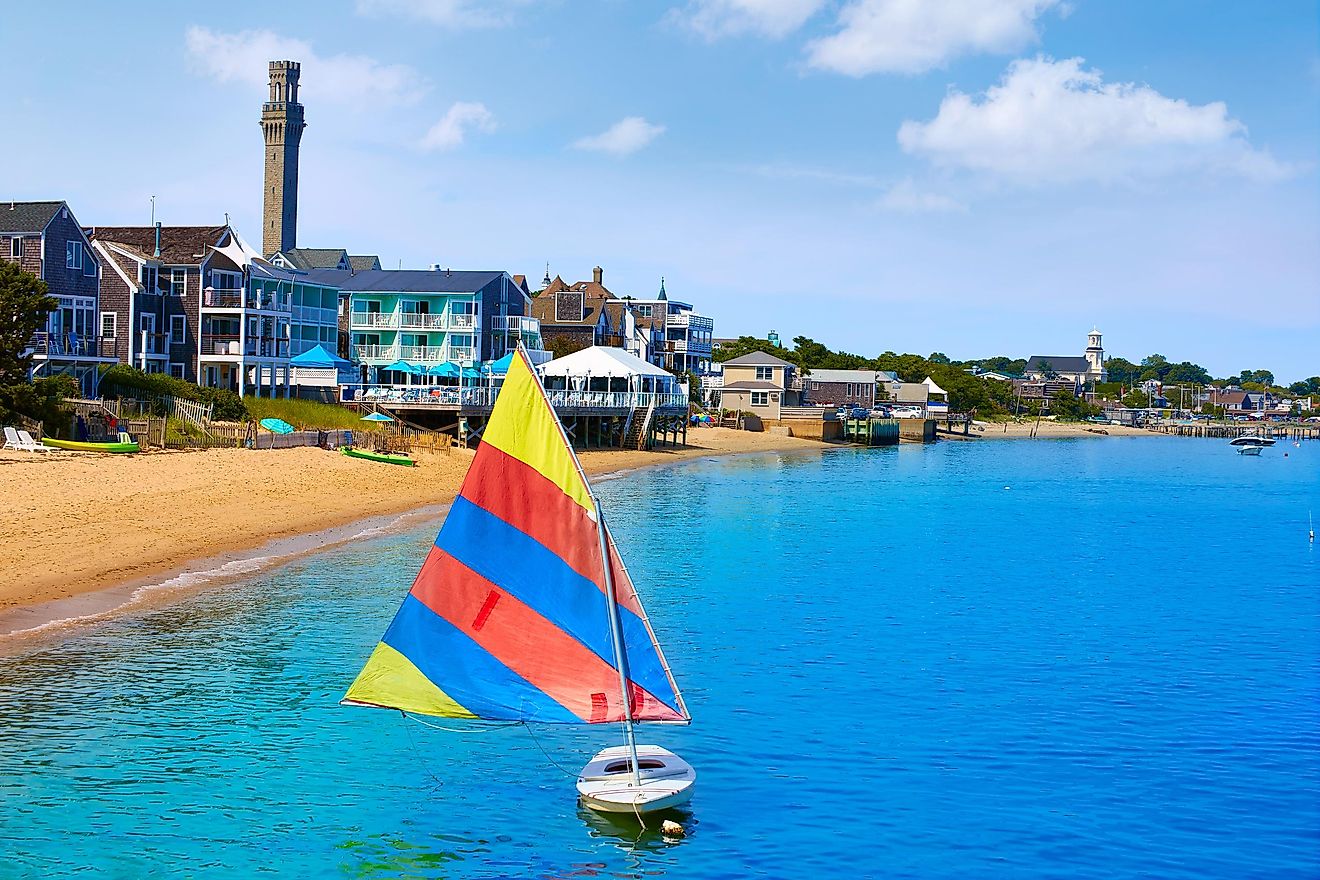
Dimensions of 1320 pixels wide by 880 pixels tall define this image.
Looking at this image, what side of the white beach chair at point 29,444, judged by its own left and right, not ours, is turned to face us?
right

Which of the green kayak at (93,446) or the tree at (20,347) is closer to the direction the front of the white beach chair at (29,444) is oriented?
the green kayak

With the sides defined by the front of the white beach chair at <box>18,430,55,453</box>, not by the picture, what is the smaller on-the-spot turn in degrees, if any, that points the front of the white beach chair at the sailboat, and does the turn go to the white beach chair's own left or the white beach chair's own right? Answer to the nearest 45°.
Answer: approximately 90° to the white beach chair's own right

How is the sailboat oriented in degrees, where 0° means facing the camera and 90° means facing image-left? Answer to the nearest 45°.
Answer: approximately 0°

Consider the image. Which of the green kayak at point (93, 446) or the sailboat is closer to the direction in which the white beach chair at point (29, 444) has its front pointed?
the green kayak

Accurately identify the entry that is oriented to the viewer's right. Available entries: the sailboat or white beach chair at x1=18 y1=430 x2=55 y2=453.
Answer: the white beach chair

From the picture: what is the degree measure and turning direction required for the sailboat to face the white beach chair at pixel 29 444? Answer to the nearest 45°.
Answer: approximately 135° to its right

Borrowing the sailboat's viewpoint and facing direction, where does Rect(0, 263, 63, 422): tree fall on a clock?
The tree is roughly at 5 o'clock from the sailboat.

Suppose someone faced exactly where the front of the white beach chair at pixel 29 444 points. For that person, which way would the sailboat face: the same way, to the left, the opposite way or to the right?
to the right

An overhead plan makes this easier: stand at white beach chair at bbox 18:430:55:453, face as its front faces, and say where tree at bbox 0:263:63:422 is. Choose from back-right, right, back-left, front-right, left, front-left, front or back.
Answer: left

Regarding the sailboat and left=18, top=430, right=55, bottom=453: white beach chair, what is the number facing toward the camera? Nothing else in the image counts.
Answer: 1

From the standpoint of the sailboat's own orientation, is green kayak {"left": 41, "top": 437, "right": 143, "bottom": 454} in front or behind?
behind
